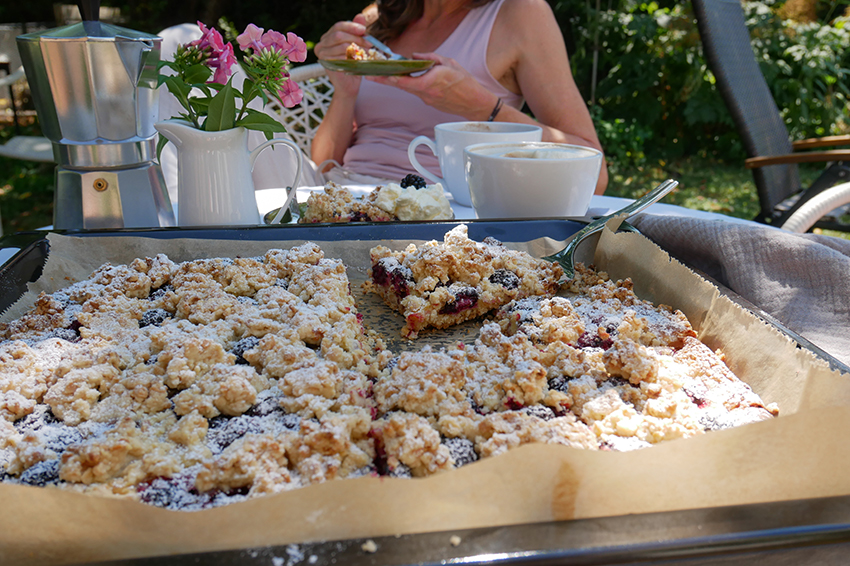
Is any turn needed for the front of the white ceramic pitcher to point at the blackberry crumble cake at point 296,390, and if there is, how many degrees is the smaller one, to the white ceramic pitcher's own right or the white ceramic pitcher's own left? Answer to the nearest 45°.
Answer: approximately 90° to the white ceramic pitcher's own left

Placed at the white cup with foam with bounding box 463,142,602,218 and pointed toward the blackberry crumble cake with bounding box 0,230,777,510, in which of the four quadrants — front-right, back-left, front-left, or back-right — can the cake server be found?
front-left

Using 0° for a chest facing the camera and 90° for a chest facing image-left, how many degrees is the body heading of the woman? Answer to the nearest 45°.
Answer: approximately 45°

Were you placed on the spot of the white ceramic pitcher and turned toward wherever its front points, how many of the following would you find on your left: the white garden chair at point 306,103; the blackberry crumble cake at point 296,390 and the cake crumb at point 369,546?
2

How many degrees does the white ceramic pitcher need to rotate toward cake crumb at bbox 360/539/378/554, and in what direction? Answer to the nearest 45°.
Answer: approximately 90° to its left

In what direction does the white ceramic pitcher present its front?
to the viewer's left

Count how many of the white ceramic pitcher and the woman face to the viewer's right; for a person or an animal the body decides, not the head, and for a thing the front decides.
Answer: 0

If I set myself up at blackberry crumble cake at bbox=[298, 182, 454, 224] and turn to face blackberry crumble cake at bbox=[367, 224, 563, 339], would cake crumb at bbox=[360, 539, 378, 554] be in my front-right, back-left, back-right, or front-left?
front-right

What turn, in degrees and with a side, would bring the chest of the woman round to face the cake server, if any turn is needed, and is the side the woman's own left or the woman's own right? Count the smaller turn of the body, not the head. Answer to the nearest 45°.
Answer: approximately 45° to the woman's own left

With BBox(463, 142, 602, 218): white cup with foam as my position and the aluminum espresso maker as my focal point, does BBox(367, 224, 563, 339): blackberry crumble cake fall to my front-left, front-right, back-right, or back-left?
front-left

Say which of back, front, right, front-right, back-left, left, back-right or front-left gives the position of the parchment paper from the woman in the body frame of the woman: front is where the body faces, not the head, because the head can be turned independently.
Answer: front-left
